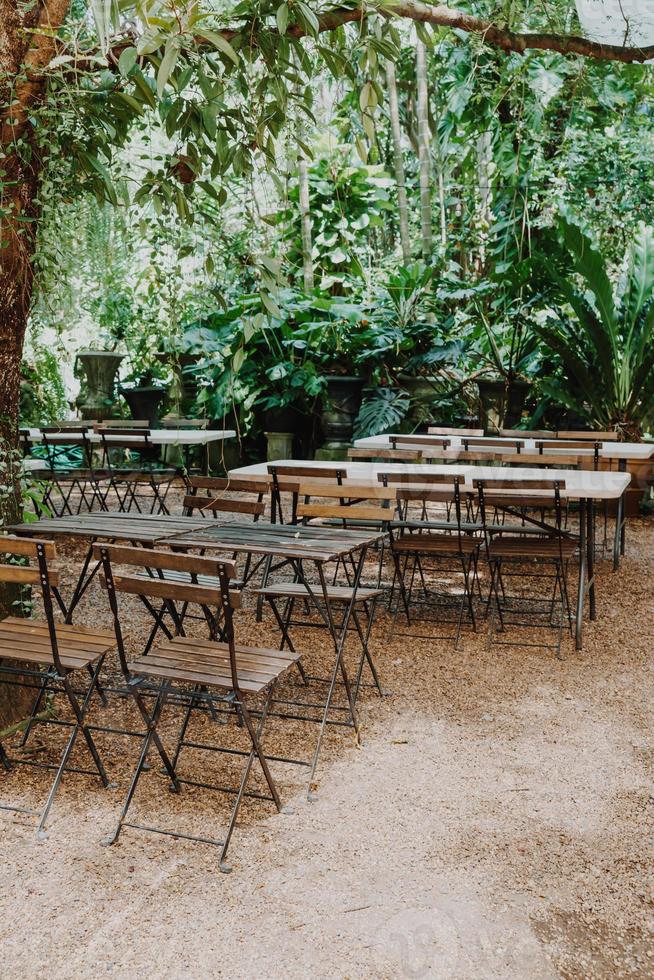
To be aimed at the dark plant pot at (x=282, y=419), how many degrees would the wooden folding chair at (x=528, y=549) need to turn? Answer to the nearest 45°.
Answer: approximately 45° to its left

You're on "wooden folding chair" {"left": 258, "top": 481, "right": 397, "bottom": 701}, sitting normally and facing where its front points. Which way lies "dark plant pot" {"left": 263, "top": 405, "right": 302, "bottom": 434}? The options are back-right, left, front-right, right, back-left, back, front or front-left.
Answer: back-right

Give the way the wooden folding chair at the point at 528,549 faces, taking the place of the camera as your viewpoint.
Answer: facing away from the viewer

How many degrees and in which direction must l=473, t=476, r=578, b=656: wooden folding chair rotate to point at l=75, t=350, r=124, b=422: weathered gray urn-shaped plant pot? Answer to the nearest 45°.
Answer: approximately 45° to its left

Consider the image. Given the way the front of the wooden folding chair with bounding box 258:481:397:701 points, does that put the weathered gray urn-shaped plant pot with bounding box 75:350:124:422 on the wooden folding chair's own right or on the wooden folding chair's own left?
on the wooden folding chair's own right
